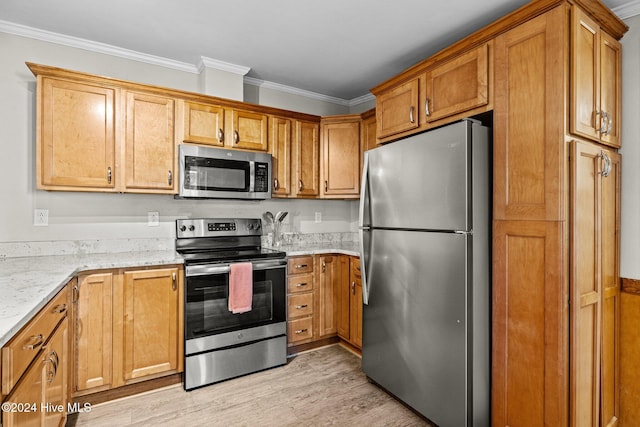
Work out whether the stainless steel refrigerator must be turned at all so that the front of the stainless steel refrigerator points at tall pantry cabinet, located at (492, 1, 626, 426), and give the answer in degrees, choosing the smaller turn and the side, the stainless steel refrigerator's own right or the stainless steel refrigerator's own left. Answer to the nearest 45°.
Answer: approximately 135° to the stainless steel refrigerator's own left

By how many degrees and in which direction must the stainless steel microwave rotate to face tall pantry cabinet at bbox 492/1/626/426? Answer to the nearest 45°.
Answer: approximately 45° to its left

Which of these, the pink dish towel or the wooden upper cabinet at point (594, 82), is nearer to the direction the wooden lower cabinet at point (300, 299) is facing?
the wooden upper cabinet
